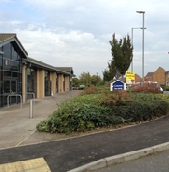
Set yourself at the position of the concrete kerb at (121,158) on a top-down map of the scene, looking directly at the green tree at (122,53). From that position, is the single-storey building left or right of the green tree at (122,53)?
left

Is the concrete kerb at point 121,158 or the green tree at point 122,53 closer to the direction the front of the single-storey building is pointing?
the concrete kerb

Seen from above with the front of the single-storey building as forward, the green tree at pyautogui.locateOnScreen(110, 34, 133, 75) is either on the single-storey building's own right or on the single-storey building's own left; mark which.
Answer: on the single-storey building's own left

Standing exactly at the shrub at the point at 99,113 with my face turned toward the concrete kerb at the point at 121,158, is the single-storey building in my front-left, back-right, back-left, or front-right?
back-right

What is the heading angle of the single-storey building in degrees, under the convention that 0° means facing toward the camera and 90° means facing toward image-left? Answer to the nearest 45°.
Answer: approximately 315°

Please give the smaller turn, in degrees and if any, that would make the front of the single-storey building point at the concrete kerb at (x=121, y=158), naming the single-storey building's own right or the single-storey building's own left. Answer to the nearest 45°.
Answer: approximately 45° to the single-storey building's own right

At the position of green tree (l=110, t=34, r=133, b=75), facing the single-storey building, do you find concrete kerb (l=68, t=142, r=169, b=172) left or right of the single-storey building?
left

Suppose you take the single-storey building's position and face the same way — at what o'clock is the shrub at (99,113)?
The shrub is roughly at 1 o'clock from the single-storey building.

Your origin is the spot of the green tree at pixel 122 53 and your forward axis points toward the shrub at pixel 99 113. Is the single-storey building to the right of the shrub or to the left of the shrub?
right
